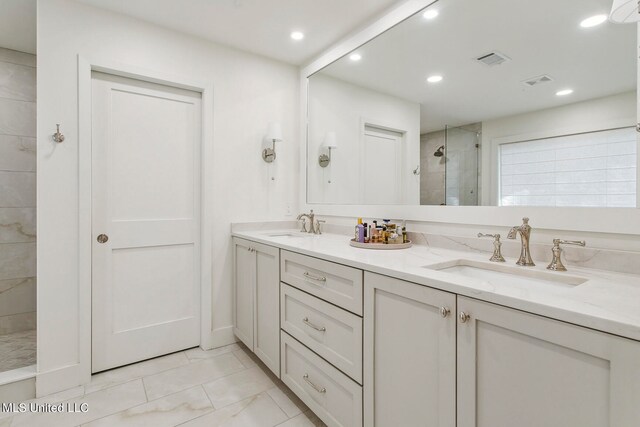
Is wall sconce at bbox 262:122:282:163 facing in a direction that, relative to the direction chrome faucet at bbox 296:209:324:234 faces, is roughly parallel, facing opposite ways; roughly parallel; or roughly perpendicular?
roughly perpendicular

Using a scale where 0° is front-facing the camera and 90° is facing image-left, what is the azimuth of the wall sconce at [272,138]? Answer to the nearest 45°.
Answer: approximately 315°
